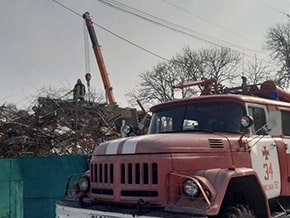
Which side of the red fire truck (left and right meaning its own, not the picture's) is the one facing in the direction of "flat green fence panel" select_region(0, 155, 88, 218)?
right

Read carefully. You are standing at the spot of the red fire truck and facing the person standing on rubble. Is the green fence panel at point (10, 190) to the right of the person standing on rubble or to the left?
left

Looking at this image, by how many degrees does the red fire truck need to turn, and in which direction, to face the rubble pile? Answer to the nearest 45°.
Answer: approximately 90° to its right

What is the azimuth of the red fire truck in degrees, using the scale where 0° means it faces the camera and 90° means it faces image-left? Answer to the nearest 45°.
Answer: approximately 45°

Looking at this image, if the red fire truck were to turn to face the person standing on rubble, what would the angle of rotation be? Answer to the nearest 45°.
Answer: approximately 90° to its right
